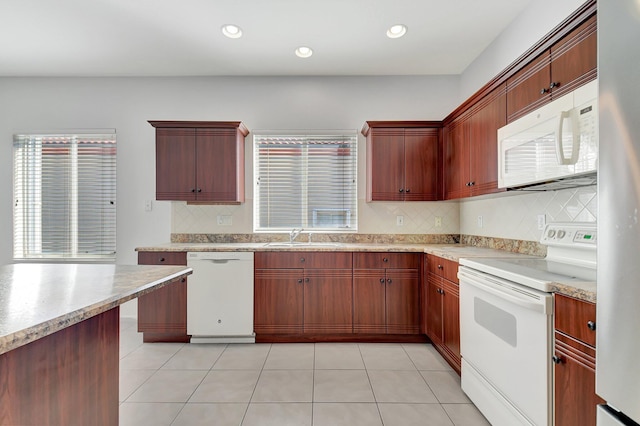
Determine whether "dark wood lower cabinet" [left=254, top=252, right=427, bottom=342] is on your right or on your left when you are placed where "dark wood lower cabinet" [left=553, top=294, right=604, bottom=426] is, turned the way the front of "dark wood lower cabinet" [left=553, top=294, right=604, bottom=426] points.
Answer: on your right

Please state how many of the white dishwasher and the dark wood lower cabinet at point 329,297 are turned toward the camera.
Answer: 2

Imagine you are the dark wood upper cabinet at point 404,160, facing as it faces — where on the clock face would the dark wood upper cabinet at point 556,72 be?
the dark wood upper cabinet at point 556,72 is roughly at 11 o'clock from the dark wood upper cabinet at point 404,160.

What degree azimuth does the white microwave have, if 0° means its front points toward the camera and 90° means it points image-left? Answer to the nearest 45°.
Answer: approximately 45°

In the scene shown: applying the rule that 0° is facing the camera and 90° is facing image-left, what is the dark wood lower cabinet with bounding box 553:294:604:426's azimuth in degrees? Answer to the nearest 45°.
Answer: approximately 45°

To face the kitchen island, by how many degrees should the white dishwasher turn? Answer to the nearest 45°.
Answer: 0° — it already faces it

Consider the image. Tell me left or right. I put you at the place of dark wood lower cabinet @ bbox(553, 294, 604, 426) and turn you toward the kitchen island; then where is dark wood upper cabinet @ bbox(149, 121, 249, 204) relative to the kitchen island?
right

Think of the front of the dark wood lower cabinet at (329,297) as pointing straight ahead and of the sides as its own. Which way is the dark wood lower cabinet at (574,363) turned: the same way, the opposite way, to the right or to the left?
to the right

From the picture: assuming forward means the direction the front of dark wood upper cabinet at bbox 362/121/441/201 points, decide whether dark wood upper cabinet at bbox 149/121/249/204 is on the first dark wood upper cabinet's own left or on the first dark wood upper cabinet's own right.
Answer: on the first dark wood upper cabinet's own right
